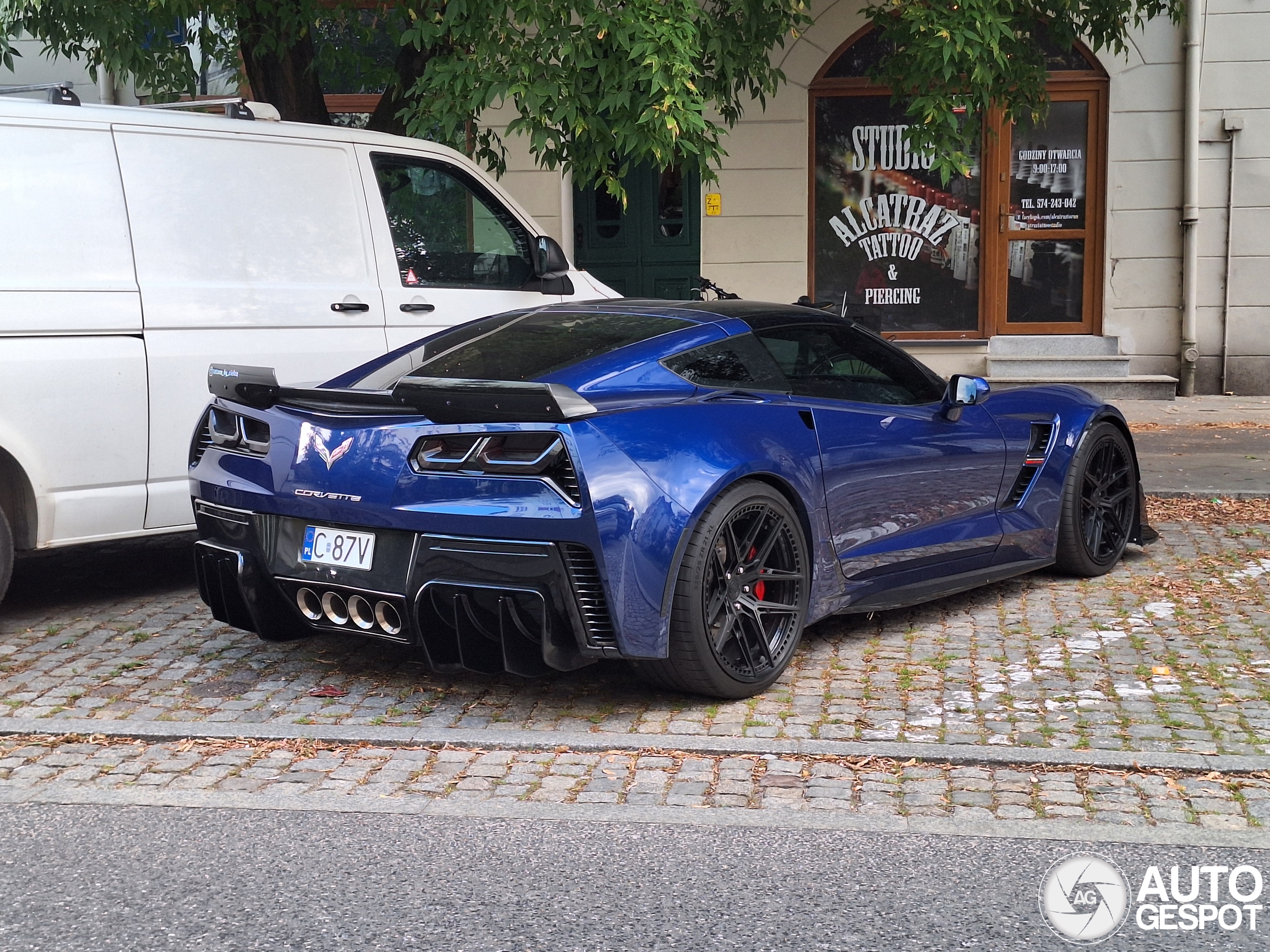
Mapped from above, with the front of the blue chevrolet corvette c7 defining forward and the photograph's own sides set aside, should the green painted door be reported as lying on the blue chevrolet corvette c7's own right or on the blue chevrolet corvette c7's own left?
on the blue chevrolet corvette c7's own left

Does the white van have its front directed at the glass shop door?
yes

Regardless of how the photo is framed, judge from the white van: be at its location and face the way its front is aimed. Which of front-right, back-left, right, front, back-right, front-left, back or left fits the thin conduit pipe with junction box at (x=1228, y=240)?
front

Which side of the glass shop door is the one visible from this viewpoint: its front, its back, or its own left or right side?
front

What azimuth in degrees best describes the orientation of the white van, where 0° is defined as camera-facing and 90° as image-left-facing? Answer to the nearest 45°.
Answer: approximately 225°

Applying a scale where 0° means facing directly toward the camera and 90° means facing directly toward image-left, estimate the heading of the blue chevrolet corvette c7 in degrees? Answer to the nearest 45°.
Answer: approximately 225°

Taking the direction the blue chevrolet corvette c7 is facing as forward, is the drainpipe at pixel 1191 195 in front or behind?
in front

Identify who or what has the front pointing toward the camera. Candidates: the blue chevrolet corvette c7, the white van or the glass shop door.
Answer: the glass shop door

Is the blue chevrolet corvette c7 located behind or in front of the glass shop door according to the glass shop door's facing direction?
in front

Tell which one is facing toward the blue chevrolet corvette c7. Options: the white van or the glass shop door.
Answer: the glass shop door

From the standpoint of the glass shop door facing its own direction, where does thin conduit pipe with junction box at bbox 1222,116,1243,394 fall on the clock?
The thin conduit pipe with junction box is roughly at 9 o'clock from the glass shop door.
